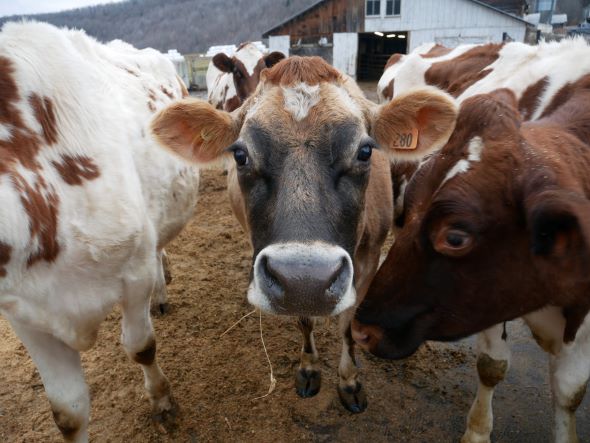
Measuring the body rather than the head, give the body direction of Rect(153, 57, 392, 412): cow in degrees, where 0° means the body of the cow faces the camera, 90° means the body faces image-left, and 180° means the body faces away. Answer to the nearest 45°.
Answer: approximately 0°

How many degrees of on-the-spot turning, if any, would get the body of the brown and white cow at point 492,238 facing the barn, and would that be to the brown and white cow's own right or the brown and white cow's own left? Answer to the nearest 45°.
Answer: approximately 135° to the brown and white cow's own right

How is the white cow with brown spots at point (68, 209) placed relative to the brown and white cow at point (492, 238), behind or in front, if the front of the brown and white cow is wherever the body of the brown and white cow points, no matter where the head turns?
in front

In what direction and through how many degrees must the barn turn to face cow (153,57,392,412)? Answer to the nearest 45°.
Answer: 0° — it already faces it

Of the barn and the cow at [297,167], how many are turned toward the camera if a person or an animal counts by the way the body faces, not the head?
2

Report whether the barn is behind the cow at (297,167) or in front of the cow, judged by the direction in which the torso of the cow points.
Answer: behind

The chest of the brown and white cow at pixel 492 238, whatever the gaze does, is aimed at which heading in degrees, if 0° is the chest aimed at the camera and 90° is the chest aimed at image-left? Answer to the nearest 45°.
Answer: approximately 45°

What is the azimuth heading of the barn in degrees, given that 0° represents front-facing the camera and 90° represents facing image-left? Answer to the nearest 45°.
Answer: approximately 0°

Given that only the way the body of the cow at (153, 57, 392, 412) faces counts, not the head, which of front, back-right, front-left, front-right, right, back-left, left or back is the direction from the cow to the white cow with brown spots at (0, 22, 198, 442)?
right
